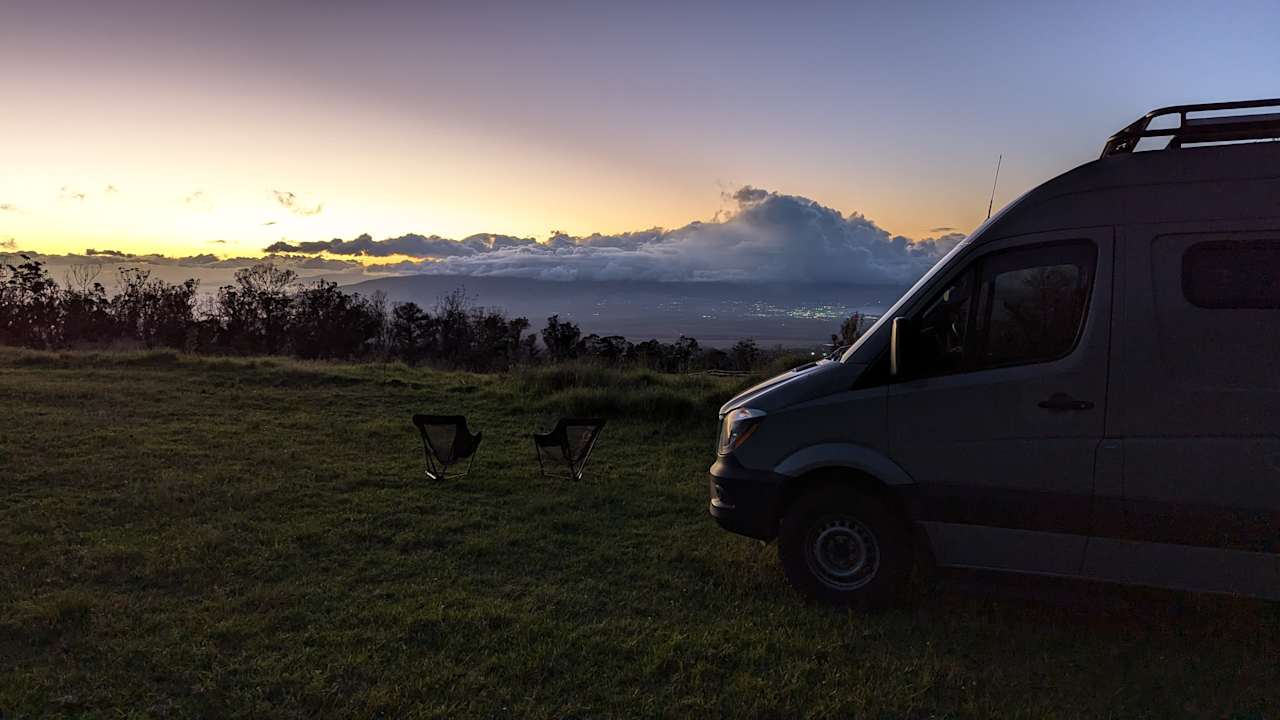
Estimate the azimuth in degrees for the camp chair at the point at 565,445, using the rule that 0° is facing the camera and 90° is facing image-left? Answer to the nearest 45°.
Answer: approximately 135°

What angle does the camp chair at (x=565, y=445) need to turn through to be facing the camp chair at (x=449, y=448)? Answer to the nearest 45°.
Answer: approximately 45° to its left
